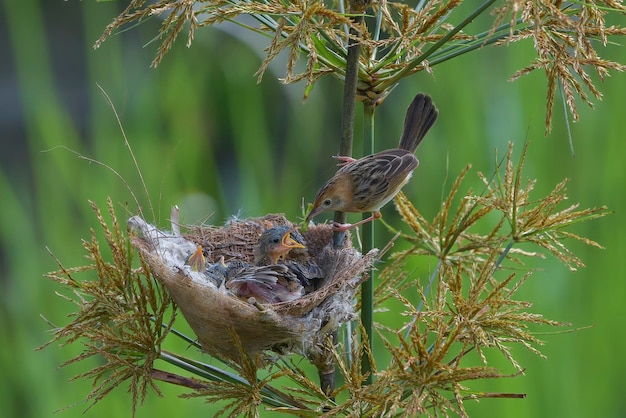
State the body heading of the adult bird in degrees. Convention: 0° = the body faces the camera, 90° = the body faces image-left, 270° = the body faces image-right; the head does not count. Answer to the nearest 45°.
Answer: approximately 90°
